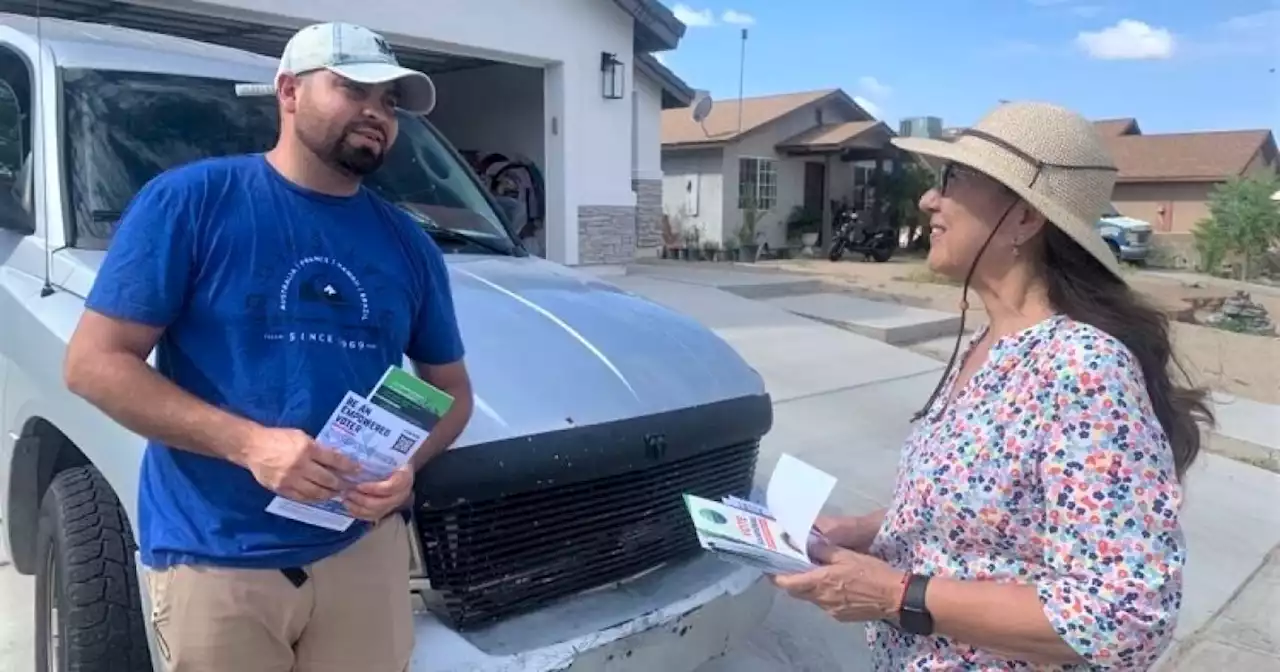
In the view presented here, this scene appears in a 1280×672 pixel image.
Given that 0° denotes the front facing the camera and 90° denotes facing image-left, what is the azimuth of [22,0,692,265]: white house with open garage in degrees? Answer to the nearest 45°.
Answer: approximately 315°

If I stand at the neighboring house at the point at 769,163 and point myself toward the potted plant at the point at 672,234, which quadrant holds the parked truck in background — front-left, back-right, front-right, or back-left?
back-left

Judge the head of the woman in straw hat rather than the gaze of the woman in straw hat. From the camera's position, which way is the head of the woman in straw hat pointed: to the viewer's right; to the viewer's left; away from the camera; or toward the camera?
to the viewer's left

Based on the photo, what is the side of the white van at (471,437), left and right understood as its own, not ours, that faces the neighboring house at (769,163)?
left

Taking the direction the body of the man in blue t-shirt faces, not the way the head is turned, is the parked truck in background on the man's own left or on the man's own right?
on the man's own left

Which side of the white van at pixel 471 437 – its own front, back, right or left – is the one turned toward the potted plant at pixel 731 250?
left

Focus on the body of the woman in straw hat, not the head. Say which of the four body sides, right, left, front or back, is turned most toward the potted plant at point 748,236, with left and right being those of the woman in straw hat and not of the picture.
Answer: right

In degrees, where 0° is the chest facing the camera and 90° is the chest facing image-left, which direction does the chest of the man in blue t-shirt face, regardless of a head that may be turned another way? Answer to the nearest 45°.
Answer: approximately 315°

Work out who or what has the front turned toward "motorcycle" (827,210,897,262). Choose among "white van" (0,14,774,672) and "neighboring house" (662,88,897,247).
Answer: the neighboring house
